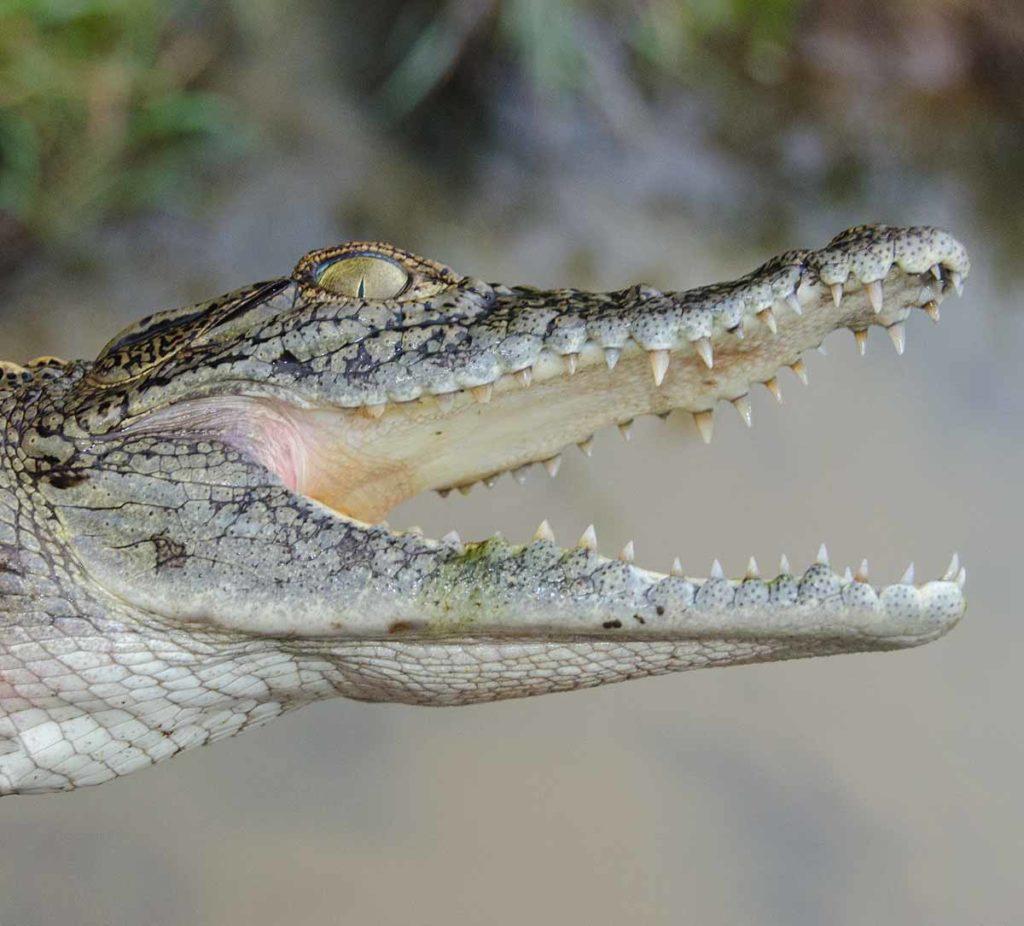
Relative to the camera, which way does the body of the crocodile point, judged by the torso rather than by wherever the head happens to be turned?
to the viewer's right
